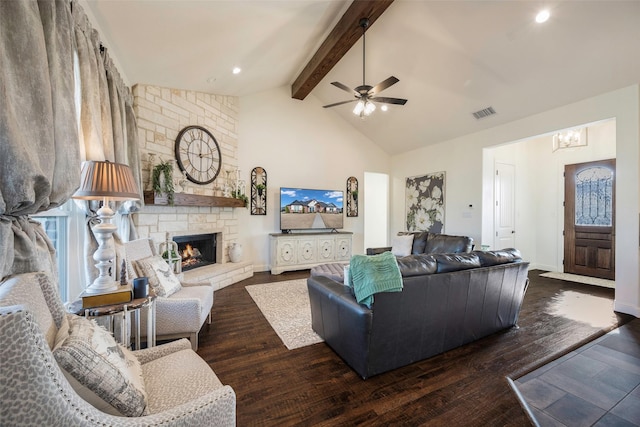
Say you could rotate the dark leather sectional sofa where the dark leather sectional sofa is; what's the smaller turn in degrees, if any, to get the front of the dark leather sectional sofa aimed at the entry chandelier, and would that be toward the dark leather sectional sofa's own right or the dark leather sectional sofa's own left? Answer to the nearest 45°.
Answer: approximately 90° to the dark leather sectional sofa's own right

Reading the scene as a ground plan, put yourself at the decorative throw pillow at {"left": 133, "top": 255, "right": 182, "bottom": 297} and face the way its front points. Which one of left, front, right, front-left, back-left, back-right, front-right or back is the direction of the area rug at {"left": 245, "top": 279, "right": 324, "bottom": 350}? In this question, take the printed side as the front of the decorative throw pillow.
front-left

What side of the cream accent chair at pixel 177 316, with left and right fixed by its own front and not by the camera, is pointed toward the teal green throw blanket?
front

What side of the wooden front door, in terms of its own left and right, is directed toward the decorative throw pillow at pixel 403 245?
front

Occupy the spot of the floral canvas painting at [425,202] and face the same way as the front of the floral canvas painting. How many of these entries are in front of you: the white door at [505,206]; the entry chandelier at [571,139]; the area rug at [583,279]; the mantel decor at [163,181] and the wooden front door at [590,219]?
1

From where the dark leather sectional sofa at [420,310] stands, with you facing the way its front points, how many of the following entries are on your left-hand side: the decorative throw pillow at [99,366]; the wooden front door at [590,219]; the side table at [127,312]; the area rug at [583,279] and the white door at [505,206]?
2

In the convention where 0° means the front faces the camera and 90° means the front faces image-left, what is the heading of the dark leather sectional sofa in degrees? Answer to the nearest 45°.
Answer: approximately 135°

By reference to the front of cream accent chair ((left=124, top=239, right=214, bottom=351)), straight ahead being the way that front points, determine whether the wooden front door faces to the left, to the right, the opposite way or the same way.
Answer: the opposite way

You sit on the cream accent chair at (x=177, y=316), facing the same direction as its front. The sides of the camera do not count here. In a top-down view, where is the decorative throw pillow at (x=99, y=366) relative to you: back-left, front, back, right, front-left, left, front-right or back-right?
front-right

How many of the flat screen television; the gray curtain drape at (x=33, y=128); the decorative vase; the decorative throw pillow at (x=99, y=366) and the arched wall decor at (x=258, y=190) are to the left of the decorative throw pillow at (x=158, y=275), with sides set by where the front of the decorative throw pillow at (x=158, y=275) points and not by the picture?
3

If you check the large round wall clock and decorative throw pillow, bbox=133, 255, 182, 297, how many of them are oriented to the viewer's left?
0

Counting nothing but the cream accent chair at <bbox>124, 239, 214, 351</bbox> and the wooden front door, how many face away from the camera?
0

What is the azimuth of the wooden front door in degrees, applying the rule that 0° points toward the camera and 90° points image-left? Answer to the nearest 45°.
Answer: approximately 45°

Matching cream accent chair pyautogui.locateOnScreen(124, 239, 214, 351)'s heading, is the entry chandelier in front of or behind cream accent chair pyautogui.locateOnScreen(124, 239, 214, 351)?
in front

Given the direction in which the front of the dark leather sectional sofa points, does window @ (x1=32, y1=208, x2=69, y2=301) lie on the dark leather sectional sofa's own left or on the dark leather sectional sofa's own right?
on the dark leather sectional sofa's own left

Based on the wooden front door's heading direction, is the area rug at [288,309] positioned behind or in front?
in front
